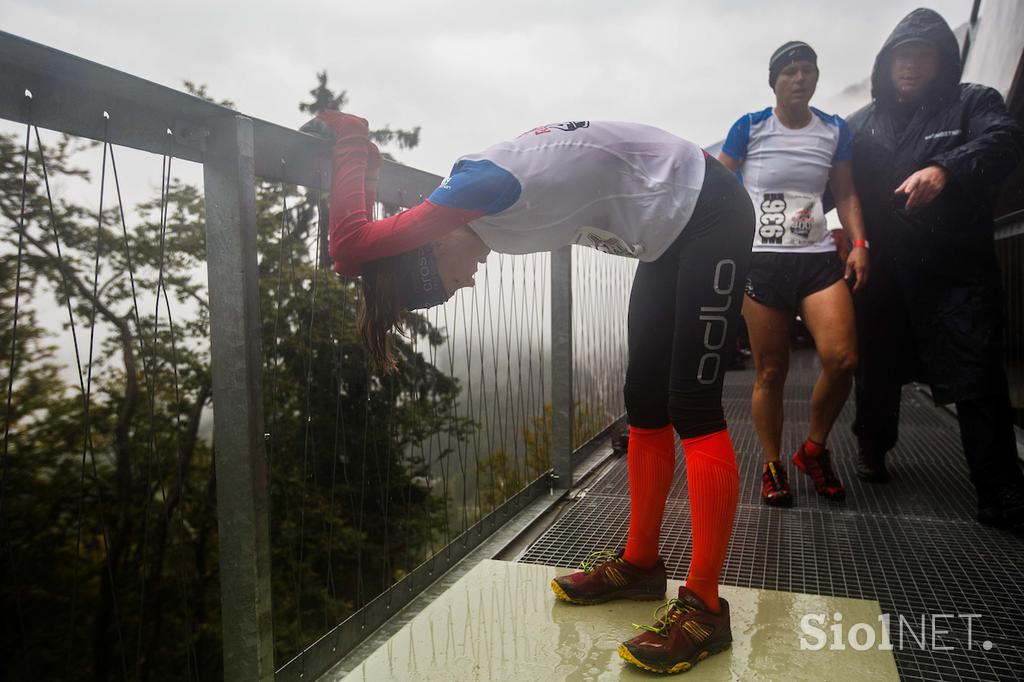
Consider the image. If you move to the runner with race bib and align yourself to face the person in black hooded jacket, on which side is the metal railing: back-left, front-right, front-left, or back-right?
back-right

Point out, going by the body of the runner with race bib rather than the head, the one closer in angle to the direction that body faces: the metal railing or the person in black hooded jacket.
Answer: the metal railing

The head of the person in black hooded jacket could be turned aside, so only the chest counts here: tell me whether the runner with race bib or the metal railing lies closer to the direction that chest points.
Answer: the metal railing

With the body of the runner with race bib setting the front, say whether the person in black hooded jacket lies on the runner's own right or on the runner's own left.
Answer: on the runner's own left

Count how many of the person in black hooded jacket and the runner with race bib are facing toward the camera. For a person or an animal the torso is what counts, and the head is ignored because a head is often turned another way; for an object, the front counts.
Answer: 2

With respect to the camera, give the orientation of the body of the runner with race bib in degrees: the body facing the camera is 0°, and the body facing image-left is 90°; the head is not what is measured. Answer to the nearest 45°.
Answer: approximately 0°

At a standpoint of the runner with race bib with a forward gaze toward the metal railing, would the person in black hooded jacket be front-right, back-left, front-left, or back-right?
back-left
